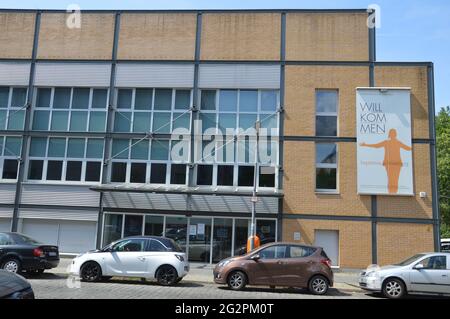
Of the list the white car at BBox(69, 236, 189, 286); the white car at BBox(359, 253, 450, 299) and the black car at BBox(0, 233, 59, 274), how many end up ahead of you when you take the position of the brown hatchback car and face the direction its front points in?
2

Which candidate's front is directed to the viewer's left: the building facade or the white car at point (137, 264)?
the white car

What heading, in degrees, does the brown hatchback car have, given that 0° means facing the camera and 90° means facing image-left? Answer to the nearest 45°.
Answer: approximately 90°

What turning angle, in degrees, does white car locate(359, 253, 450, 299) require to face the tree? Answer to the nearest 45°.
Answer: approximately 90° to its right

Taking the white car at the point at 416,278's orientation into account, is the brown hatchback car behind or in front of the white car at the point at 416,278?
in front

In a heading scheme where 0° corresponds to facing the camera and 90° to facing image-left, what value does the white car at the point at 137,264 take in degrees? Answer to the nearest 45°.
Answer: approximately 90°

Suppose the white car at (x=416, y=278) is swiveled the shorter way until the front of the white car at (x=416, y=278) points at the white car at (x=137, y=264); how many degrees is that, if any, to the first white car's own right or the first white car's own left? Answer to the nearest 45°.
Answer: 0° — it already faces it

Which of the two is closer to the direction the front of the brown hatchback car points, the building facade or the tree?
the building facade

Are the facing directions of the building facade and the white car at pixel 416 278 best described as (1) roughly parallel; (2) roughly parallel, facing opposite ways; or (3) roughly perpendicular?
roughly perpendicular

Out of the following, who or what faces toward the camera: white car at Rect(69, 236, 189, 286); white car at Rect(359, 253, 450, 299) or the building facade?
the building facade

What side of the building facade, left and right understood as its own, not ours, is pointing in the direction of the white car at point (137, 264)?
front

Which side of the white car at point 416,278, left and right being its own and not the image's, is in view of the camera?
left
